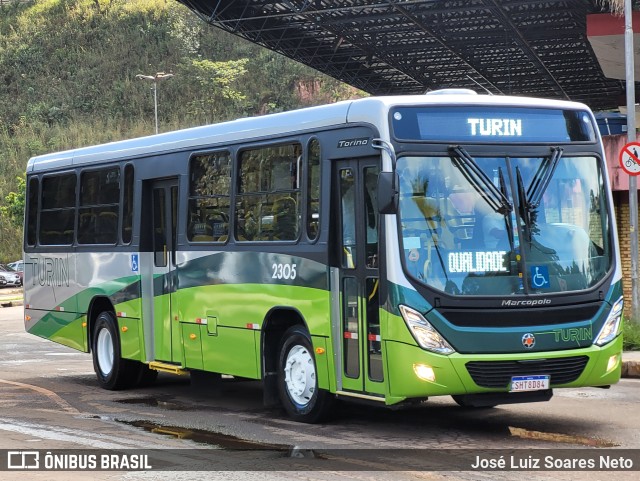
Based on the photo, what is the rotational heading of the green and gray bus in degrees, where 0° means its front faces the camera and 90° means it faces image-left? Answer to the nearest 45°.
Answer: approximately 315°

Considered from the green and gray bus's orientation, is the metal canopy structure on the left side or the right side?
on its left

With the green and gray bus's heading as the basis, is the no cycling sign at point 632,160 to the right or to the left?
on its left

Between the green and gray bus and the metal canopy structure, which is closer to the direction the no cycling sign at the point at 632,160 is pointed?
the green and gray bus
